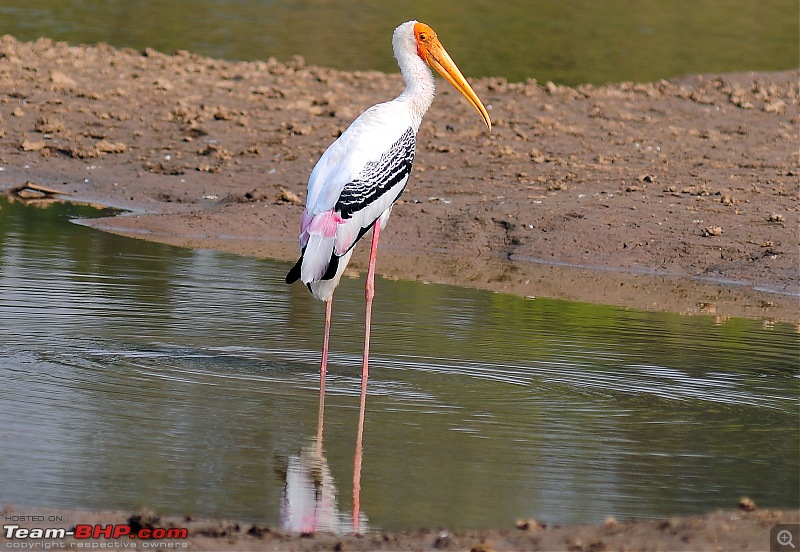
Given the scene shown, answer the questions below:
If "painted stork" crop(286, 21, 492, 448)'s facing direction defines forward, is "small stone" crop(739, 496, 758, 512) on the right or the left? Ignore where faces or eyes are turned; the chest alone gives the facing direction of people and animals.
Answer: on its right

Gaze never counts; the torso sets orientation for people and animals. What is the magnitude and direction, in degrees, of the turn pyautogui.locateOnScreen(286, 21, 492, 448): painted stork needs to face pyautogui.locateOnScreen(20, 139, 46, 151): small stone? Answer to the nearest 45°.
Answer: approximately 90° to its left

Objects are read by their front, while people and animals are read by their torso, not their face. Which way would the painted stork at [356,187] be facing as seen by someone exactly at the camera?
facing away from the viewer and to the right of the viewer
